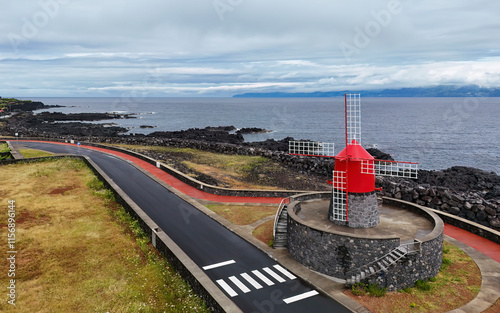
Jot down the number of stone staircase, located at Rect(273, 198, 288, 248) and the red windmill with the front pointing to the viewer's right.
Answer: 0

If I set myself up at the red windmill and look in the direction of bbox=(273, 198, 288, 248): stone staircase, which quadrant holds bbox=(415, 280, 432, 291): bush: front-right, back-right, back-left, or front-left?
back-left

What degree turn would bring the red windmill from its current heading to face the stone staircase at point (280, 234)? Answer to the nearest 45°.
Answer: approximately 45° to its right

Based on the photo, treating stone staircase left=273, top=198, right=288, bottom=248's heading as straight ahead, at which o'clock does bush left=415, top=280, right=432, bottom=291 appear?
The bush is roughly at 10 o'clock from the stone staircase.

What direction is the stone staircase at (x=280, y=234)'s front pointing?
toward the camera

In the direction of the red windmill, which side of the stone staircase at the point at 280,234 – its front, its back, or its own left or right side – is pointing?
left
